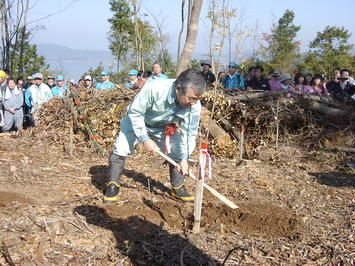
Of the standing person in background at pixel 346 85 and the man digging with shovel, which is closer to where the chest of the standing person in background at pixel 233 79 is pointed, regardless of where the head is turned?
the man digging with shovel

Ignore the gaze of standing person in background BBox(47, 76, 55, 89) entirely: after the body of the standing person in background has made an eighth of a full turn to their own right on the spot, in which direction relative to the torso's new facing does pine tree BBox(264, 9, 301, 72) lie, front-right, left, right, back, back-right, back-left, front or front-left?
back

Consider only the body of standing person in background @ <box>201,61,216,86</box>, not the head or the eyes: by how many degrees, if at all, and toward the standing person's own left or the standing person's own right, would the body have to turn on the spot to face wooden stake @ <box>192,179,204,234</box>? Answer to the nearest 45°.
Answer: approximately 45° to the standing person's own left

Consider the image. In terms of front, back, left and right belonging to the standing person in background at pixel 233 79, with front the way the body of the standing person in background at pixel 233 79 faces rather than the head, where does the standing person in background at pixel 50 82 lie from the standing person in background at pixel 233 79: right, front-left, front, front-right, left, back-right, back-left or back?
front-right

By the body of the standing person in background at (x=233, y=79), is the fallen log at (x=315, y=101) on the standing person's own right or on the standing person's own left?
on the standing person's own left

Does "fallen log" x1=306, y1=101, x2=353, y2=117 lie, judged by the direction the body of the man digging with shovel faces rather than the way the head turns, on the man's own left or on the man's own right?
on the man's own left

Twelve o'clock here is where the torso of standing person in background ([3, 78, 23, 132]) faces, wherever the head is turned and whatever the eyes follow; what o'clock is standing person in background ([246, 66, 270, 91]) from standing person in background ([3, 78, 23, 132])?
standing person in background ([246, 66, 270, 91]) is roughly at 10 o'clock from standing person in background ([3, 78, 23, 132]).

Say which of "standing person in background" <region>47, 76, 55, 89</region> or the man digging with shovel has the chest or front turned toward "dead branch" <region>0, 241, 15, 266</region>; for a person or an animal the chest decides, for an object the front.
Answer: the standing person in background

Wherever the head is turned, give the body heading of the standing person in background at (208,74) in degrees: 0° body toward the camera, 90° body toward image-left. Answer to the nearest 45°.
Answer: approximately 45°

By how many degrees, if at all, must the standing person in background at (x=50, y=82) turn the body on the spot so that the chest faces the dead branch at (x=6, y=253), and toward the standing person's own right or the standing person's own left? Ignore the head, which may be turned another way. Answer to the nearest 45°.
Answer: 0° — they already face it

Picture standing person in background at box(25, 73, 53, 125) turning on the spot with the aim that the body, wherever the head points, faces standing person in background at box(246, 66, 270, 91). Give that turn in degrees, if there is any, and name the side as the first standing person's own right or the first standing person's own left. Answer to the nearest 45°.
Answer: approximately 45° to the first standing person's own left

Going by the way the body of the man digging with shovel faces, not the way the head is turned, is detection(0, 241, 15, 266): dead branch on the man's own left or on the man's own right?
on the man's own right

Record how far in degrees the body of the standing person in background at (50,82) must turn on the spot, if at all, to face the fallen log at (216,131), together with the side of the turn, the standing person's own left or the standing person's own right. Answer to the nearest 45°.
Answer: approximately 45° to the standing person's own left

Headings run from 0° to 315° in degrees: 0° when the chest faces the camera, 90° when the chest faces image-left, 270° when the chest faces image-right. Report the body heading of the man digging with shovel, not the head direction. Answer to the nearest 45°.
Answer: approximately 315°

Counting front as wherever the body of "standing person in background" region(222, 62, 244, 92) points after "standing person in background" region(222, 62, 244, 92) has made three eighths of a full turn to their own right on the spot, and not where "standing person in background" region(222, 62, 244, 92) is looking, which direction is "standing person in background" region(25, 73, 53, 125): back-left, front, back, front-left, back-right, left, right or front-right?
left

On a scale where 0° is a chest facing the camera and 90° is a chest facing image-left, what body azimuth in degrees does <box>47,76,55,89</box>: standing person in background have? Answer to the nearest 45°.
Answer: approximately 0°

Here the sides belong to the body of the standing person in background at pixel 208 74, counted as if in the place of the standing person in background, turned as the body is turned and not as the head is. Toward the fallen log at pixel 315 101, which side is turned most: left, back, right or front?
left
